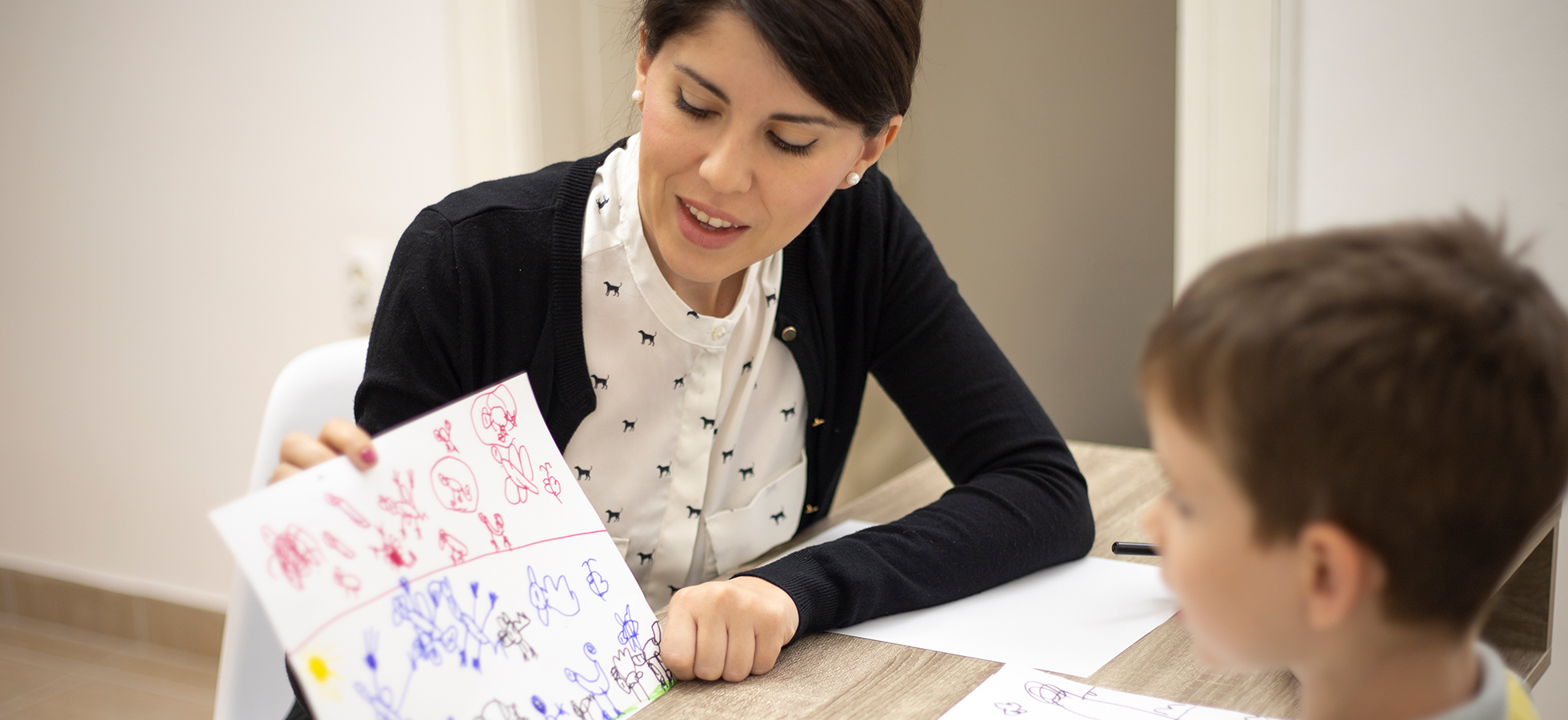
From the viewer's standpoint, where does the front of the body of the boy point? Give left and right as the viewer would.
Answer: facing away from the viewer and to the left of the viewer

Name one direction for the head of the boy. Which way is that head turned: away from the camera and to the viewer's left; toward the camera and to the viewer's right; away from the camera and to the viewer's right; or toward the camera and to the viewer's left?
away from the camera and to the viewer's left

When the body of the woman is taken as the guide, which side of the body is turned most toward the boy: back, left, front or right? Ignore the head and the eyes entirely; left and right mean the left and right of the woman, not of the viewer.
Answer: front

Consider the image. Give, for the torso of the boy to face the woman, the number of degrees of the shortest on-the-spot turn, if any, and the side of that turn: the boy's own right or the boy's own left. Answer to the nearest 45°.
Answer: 0° — they already face them

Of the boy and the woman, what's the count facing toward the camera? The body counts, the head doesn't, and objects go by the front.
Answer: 1

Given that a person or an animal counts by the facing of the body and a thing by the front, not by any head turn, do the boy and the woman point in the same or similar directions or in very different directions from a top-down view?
very different directions

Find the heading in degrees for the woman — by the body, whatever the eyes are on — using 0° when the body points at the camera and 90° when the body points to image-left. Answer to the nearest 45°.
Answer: approximately 0°
